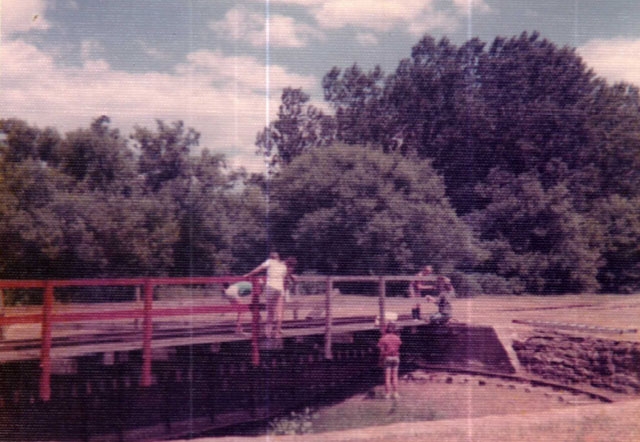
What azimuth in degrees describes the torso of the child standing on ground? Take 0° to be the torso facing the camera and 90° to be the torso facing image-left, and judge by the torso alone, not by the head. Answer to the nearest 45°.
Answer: approximately 180°

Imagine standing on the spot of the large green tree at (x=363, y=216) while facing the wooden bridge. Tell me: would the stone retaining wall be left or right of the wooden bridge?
left

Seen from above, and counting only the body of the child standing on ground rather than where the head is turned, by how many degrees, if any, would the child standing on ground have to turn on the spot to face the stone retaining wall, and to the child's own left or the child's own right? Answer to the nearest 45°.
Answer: approximately 90° to the child's own right

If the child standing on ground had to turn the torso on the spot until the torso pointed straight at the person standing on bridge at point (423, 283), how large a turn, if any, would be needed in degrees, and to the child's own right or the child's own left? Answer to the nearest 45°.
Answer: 0° — they already face them

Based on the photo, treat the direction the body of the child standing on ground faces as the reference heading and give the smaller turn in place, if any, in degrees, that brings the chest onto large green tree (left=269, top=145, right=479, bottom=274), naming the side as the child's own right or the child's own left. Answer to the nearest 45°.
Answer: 0° — they already face it

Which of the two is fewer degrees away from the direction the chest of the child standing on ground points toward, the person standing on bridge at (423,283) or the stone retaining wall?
the person standing on bridge
